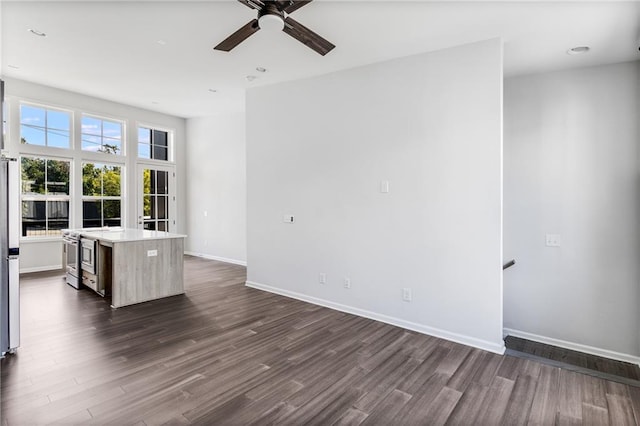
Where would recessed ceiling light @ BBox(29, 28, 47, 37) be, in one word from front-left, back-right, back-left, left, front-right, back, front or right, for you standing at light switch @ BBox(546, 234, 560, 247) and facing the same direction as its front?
front-right

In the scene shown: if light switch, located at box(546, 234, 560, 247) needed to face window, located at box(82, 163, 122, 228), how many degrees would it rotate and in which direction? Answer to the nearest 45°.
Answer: approximately 90° to its right

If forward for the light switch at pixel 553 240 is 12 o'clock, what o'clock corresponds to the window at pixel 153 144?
The window is roughly at 3 o'clock from the light switch.

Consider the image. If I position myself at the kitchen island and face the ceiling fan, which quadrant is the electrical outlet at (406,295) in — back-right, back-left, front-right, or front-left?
front-left

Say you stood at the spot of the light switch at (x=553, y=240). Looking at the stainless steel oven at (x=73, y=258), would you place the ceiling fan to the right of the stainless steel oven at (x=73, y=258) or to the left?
left

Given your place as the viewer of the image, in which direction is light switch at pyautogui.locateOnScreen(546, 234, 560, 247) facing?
facing the viewer

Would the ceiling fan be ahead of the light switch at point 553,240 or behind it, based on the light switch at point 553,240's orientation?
ahead

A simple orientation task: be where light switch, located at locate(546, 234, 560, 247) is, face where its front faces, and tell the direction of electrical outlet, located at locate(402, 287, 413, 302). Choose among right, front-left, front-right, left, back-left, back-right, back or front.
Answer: front-right

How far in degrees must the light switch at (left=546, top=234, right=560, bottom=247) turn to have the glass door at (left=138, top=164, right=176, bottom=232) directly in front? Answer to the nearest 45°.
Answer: approximately 90° to its right

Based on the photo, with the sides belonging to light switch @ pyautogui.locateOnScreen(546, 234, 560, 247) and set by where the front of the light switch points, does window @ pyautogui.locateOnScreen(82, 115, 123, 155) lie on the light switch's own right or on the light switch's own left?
on the light switch's own right
